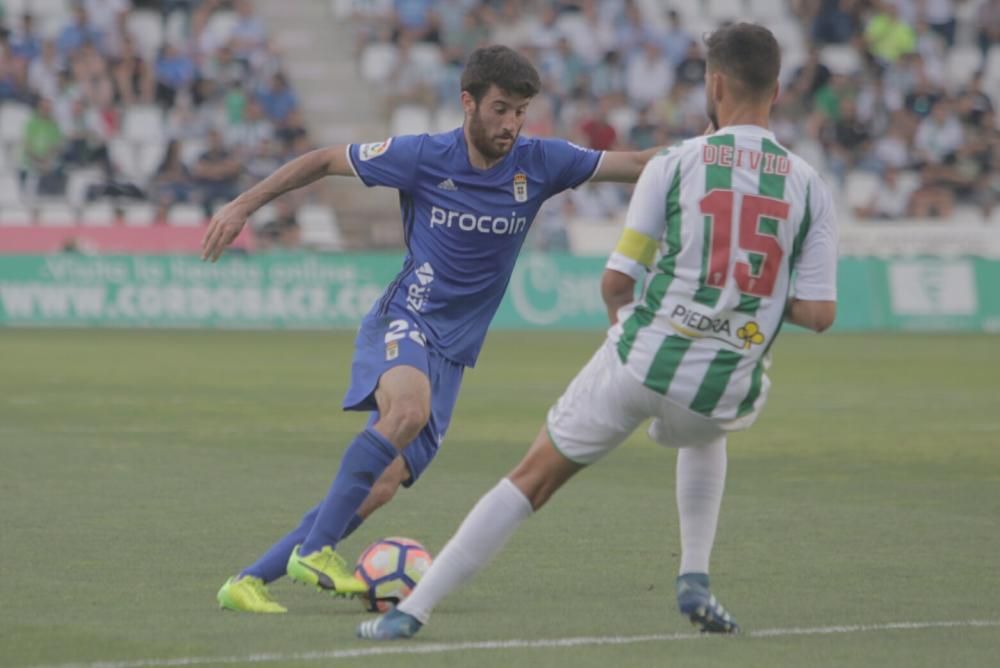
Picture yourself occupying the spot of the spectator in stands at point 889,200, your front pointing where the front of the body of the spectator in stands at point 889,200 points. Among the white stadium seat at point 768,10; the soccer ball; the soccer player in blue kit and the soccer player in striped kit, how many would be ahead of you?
3

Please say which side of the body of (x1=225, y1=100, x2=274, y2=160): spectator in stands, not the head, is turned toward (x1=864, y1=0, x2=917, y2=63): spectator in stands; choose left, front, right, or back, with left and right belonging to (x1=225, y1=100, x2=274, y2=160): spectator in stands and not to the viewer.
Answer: left

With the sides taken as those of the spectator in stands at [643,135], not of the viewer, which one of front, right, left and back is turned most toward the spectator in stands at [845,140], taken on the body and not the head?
left

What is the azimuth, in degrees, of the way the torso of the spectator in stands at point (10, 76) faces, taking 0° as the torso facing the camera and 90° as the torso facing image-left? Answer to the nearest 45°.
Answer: approximately 0°

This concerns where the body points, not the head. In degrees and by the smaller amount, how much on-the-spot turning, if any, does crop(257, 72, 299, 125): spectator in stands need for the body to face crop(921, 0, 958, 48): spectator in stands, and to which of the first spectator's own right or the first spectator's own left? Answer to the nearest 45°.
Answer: approximately 90° to the first spectator's own left

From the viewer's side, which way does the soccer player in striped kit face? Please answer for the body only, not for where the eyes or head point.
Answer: away from the camera

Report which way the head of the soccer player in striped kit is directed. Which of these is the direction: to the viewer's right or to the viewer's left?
to the viewer's left

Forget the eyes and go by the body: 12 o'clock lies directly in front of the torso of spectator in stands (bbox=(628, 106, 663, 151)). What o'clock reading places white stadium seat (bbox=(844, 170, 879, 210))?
The white stadium seat is roughly at 9 o'clock from the spectator in stands.
